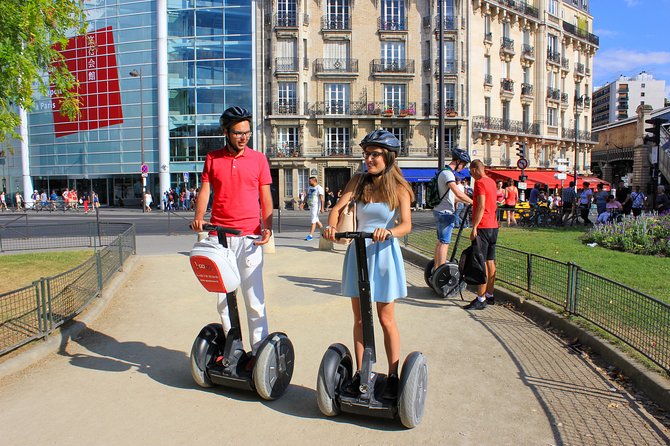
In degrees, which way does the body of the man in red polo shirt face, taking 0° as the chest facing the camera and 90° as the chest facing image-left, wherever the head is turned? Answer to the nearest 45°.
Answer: approximately 0°

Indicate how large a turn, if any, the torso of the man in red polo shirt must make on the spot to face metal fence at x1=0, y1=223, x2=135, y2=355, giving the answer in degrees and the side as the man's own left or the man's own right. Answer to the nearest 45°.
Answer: approximately 135° to the man's own right

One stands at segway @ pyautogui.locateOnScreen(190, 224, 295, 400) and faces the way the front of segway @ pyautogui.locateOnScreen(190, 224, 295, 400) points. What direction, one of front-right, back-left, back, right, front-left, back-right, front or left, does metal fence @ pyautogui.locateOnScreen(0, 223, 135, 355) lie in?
right

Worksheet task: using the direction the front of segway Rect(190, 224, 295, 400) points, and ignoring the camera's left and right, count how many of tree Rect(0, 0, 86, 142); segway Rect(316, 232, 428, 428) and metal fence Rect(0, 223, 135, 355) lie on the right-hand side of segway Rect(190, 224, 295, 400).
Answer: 2

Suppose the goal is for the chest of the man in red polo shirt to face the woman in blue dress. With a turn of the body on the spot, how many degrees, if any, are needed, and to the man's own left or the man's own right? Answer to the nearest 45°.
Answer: approximately 45° to the man's own left

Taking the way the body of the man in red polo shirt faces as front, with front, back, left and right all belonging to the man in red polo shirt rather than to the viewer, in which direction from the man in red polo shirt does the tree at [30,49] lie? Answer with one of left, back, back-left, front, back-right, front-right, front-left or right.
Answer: back-right

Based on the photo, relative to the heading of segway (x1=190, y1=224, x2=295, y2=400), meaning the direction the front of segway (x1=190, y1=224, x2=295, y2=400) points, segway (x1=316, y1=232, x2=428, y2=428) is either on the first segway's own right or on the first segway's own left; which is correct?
on the first segway's own left

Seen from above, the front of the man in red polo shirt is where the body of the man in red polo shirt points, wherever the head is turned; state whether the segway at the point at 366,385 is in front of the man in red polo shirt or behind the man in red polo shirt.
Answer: in front

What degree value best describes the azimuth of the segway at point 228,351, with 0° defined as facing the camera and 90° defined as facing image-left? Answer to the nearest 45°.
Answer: approximately 45°

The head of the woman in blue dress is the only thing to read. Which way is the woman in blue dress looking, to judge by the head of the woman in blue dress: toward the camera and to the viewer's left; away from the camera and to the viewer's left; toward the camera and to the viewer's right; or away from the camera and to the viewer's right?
toward the camera and to the viewer's left

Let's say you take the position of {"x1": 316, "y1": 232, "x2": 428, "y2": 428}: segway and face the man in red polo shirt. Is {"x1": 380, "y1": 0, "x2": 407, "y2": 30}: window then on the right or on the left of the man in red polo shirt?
right
